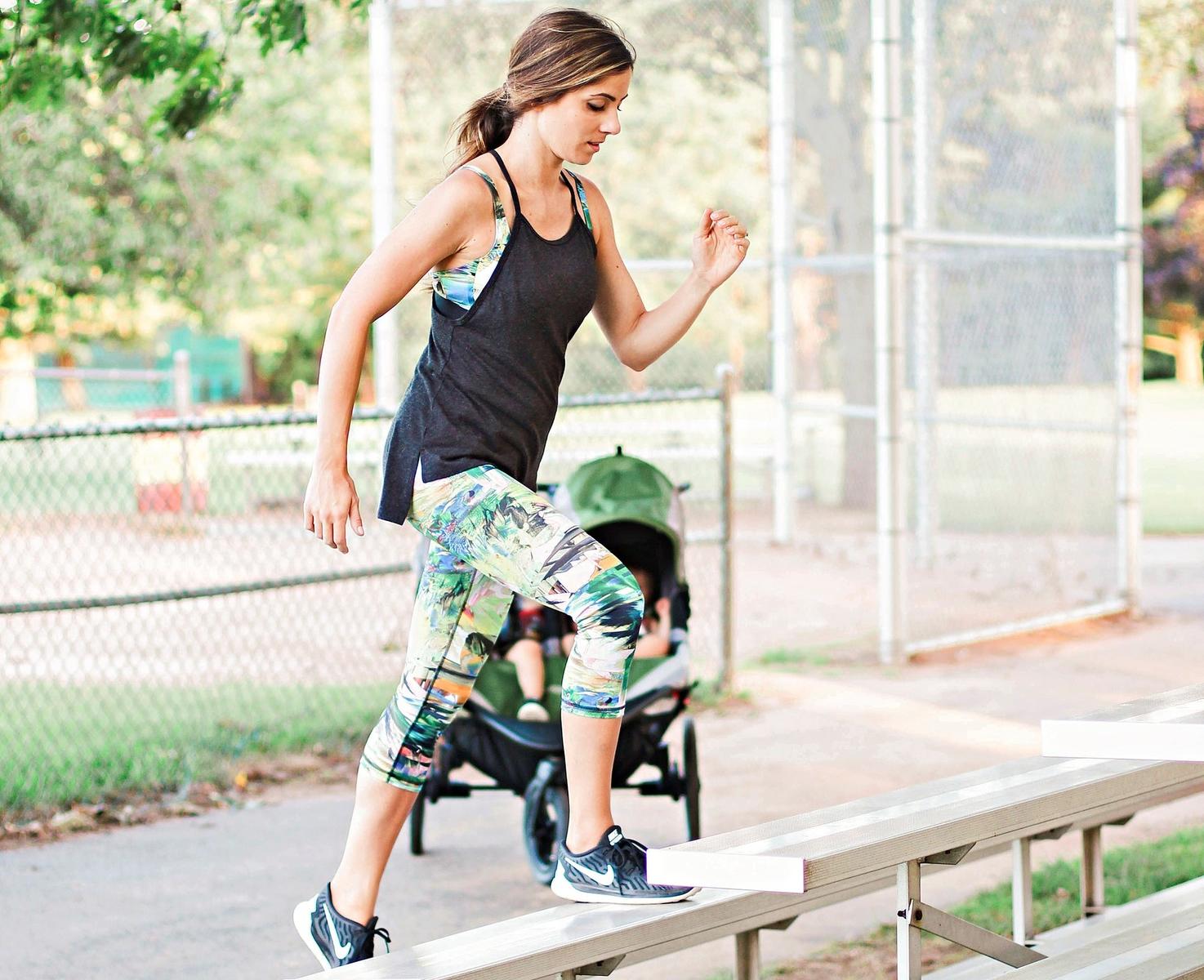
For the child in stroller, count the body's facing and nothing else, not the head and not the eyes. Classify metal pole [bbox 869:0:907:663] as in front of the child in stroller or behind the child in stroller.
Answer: behind

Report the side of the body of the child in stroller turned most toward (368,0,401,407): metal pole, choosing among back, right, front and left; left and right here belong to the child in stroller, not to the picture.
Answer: back

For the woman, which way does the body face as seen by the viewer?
to the viewer's right

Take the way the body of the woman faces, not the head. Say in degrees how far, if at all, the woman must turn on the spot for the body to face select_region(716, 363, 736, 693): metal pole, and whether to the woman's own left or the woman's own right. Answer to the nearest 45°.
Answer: approximately 90° to the woman's own left

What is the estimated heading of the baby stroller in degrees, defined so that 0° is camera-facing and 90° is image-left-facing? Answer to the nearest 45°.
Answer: approximately 0°

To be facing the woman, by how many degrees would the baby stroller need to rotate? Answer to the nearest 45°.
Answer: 0° — it already faces them

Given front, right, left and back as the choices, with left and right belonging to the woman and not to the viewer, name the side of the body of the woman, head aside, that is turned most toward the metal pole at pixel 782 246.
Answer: left

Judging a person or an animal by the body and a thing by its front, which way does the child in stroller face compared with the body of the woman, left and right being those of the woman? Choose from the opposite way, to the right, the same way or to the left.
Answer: to the right

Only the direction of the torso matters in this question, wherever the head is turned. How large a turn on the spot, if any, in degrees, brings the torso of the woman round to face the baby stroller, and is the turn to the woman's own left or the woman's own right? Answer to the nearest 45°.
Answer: approximately 90° to the woman's own left

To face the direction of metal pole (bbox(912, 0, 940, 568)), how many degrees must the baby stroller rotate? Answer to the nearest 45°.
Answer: approximately 180°

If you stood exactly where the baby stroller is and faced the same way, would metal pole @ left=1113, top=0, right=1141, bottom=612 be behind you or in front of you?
behind

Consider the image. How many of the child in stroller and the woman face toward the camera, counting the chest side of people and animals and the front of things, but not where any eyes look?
1
